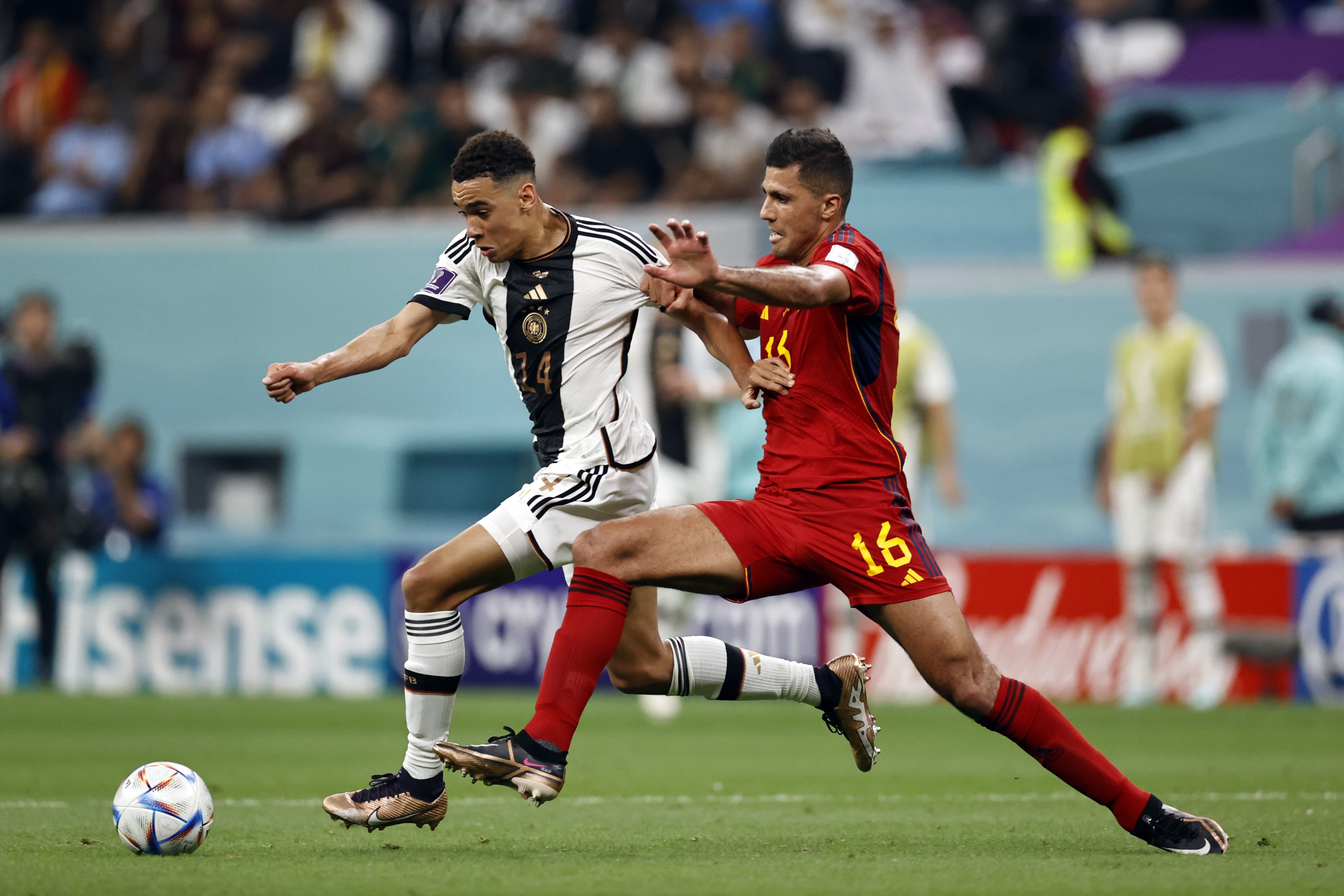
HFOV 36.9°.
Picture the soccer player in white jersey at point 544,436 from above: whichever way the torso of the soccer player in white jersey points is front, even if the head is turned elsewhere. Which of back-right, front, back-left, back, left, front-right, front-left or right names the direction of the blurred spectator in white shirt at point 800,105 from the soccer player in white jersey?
back-right

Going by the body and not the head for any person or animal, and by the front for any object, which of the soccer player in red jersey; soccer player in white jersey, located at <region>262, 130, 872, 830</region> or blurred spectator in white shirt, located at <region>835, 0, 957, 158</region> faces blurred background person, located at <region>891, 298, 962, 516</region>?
the blurred spectator in white shirt

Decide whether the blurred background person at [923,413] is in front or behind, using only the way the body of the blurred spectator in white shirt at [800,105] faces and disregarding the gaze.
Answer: in front

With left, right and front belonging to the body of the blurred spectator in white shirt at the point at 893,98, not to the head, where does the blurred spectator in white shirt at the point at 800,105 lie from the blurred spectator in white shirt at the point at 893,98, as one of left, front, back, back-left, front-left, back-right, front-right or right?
front-right

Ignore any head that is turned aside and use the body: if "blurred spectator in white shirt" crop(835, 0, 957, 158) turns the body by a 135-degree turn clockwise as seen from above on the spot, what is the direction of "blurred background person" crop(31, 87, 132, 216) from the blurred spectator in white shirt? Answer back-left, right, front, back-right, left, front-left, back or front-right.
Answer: front-left

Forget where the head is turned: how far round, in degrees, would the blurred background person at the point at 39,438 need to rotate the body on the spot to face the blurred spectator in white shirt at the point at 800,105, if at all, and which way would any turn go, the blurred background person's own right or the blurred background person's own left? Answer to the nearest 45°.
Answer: approximately 90° to the blurred background person's own left

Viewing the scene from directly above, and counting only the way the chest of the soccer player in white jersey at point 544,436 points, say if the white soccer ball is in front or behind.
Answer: in front

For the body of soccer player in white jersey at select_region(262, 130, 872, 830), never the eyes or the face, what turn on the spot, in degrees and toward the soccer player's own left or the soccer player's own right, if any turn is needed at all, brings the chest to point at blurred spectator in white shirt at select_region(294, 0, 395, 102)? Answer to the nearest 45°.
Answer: approximately 135° to the soccer player's own right

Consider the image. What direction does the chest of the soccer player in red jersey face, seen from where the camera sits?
to the viewer's left

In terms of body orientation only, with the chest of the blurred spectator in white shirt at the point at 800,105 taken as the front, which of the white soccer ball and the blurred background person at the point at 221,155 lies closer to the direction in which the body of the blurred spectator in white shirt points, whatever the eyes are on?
the white soccer ball

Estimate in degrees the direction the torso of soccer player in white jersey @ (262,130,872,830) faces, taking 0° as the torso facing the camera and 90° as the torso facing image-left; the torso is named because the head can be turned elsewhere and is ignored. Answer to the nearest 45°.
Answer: approximately 45°

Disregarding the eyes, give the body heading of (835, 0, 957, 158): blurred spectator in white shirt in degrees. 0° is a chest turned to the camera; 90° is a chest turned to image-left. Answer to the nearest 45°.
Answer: approximately 0°

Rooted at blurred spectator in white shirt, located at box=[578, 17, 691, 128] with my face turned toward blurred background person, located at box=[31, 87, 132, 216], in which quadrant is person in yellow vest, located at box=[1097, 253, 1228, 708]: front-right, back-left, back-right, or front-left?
back-left

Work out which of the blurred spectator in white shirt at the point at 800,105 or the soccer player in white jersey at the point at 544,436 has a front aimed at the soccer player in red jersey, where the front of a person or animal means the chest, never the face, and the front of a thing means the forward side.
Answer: the blurred spectator in white shirt
